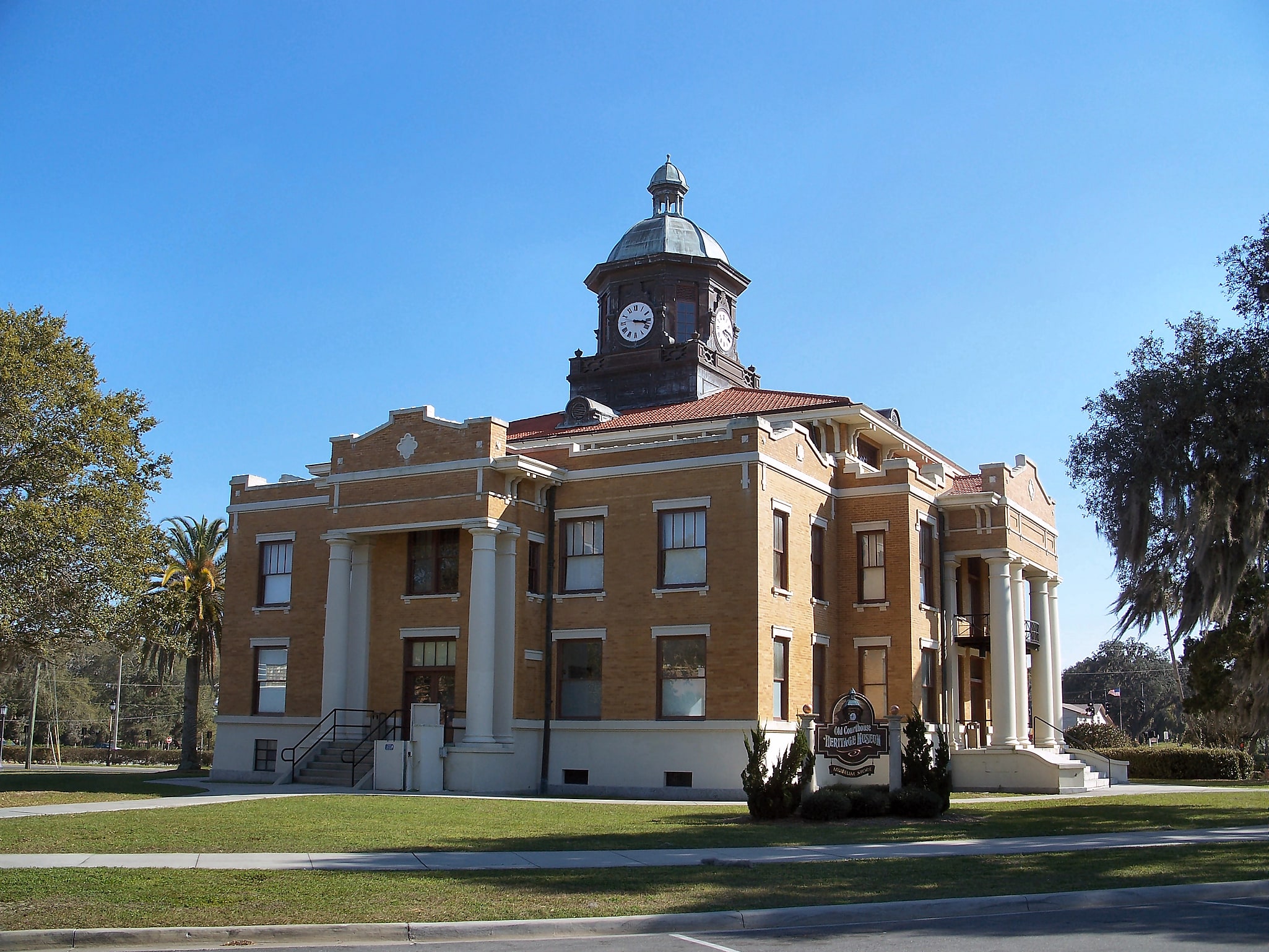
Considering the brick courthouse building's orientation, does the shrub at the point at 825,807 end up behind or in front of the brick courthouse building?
in front

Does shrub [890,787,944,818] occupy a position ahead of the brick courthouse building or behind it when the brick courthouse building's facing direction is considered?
ahead

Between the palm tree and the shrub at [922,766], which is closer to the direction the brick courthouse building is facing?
the shrub

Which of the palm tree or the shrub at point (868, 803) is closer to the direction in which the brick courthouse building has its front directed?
the shrub

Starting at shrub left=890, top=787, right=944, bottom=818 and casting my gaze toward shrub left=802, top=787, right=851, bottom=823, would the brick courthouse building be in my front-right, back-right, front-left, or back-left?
front-right

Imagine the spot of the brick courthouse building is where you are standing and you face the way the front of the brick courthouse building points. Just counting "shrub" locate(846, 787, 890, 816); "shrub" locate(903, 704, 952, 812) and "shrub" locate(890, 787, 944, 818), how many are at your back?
0
